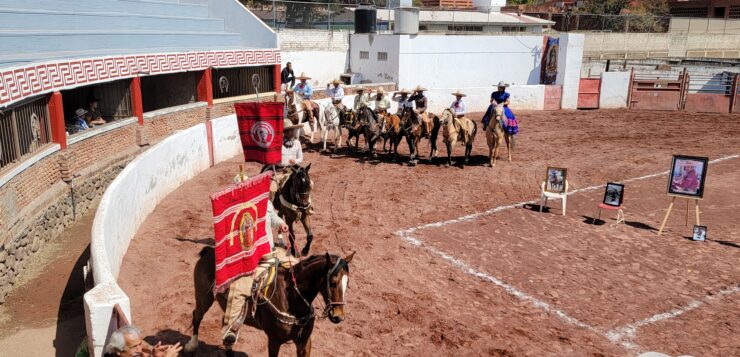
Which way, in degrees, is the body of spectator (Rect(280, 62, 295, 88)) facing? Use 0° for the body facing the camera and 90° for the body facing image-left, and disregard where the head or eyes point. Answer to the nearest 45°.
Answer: approximately 315°

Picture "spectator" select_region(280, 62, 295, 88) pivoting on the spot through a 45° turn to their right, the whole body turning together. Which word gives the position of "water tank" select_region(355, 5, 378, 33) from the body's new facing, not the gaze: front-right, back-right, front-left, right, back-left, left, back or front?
back-left

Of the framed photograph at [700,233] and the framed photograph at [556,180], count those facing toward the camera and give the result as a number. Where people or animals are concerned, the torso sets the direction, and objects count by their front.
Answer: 2

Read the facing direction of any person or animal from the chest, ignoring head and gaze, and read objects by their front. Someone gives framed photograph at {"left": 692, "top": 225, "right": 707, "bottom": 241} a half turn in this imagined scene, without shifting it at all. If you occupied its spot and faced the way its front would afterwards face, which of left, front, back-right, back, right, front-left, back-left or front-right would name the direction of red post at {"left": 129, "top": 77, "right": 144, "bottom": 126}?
left

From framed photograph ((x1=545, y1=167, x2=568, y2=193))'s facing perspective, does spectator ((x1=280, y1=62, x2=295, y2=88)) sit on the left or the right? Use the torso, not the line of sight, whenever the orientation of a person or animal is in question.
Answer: on its right

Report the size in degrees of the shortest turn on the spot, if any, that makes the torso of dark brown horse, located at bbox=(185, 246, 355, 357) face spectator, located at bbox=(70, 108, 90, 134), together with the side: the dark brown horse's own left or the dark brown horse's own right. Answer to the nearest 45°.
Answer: approximately 180°

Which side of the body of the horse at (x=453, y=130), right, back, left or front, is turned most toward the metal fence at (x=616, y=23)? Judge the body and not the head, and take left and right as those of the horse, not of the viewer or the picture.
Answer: back

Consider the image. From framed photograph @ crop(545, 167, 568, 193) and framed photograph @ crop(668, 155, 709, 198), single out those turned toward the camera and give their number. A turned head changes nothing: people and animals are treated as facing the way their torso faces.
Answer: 2

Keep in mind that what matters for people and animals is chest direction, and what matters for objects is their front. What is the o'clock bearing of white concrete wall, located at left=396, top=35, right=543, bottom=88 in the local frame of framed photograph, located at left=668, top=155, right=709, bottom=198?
The white concrete wall is roughly at 5 o'clock from the framed photograph.
